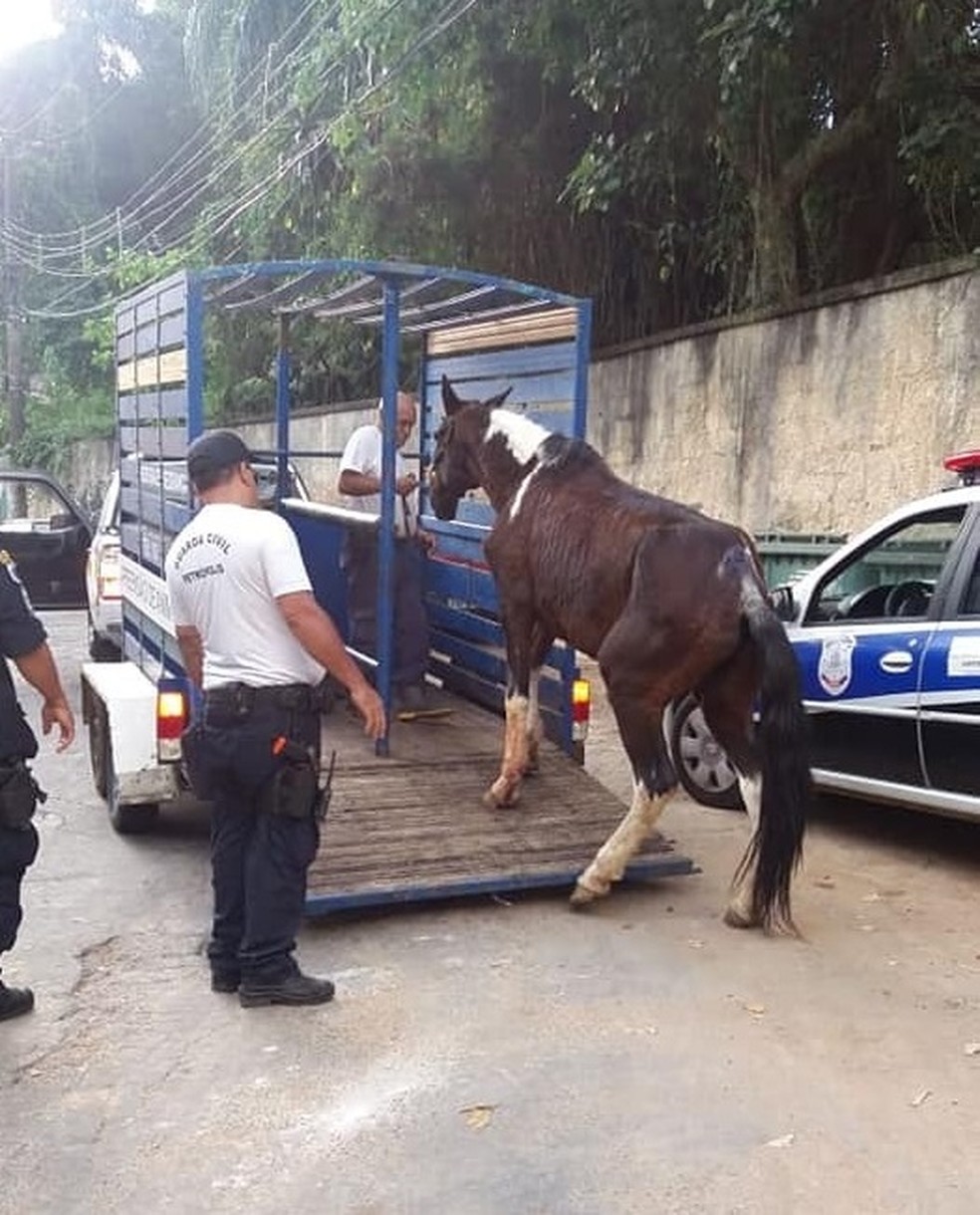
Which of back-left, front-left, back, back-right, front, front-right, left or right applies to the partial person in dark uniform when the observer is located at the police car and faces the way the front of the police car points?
left

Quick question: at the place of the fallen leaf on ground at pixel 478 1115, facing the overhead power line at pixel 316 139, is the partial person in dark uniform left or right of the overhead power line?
left

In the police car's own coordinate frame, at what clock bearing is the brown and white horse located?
The brown and white horse is roughly at 9 o'clock from the police car.

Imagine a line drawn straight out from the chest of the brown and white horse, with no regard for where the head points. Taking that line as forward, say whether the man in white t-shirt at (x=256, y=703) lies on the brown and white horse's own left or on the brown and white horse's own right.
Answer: on the brown and white horse's own left

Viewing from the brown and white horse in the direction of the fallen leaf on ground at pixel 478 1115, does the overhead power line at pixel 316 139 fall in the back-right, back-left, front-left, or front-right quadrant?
back-right

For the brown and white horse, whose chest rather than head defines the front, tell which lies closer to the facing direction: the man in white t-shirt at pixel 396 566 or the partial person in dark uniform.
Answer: the man in white t-shirt

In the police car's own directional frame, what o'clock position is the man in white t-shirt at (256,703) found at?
The man in white t-shirt is roughly at 9 o'clock from the police car.

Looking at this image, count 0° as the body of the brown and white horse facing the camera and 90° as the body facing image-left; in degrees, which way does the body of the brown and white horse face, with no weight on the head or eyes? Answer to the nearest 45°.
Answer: approximately 135°

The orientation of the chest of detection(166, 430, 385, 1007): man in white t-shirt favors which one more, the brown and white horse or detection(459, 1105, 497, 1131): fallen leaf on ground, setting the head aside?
the brown and white horse

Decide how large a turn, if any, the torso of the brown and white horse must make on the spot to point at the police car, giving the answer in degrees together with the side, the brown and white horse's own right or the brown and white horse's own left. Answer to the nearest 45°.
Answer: approximately 90° to the brown and white horse's own right

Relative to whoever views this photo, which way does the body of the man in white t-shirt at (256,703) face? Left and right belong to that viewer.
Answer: facing away from the viewer and to the right of the viewer

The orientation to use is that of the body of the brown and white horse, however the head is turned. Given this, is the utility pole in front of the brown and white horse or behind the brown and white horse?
in front

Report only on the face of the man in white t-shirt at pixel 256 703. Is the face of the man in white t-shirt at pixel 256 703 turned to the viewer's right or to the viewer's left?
to the viewer's right

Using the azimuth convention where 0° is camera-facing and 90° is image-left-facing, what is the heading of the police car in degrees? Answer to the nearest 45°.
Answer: approximately 135°
